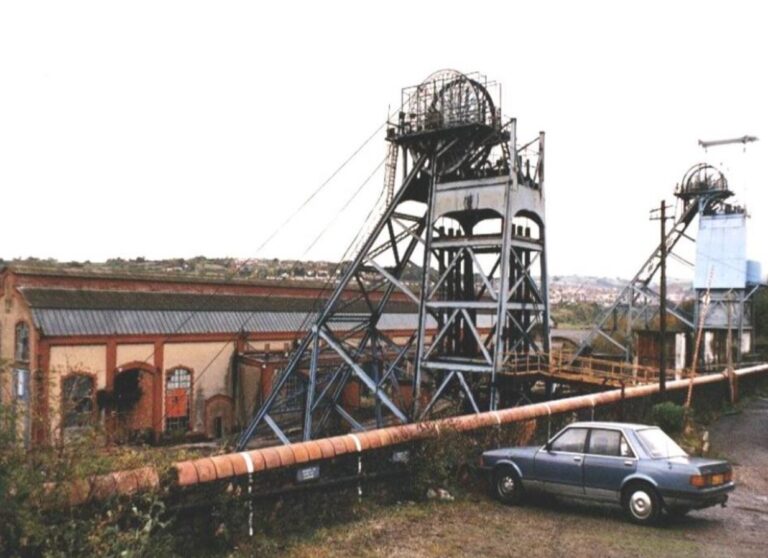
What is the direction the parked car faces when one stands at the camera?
facing away from the viewer and to the left of the viewer

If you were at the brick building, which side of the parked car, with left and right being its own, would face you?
front

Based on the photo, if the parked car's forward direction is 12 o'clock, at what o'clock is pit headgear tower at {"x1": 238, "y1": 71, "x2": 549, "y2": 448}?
The pit headgear tower is roughly at 1 o'clock from the parked car.
